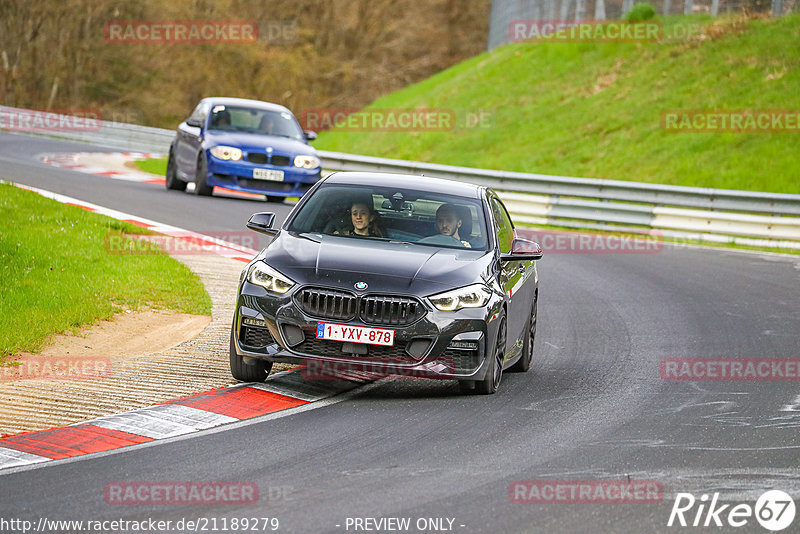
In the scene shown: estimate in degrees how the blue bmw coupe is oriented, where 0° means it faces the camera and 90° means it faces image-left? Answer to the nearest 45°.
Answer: approximately 315°

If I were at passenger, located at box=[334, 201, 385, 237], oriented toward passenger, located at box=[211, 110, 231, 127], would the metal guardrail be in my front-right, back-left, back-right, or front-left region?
front-right

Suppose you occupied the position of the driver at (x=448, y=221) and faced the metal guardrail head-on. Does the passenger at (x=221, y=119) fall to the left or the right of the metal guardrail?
left

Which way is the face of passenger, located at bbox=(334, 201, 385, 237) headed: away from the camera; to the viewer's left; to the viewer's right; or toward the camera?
toward the camera

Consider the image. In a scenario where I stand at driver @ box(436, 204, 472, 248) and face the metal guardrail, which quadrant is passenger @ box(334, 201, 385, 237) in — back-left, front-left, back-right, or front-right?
back-left

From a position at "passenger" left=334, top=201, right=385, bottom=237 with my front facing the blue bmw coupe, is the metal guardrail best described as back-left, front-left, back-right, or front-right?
front-right

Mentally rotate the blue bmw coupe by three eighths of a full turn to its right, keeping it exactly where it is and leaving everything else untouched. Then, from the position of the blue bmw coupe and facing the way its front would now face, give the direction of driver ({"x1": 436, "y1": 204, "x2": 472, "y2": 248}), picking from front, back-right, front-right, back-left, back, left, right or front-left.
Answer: left

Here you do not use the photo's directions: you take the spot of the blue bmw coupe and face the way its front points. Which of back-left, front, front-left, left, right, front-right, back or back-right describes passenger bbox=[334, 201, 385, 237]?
front-right
